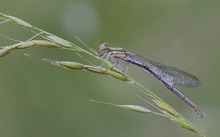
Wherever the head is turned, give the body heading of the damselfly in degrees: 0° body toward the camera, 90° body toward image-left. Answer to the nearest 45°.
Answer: approximately 90°
